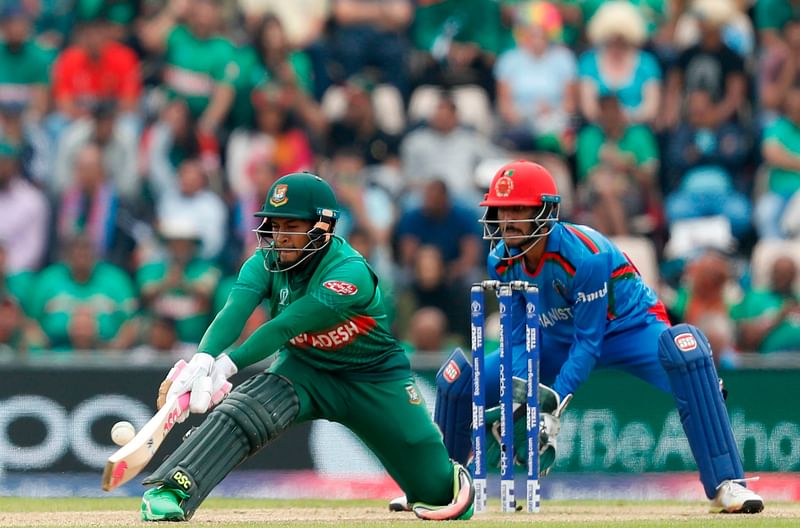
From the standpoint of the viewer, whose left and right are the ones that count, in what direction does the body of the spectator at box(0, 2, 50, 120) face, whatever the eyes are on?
facing the viewer

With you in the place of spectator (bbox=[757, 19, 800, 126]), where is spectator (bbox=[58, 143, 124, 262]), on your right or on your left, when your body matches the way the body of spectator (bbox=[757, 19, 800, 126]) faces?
on your right

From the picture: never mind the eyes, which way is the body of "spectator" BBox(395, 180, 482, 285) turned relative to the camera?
toward the camera

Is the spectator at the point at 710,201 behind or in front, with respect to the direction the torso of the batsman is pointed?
behind

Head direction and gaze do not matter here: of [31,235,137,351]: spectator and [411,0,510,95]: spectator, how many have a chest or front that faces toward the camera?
2

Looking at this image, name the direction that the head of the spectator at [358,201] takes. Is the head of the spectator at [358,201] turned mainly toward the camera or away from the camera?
toward the camera

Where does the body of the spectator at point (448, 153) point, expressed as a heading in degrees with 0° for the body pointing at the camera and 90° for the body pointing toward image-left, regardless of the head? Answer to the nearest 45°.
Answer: approximately 0°

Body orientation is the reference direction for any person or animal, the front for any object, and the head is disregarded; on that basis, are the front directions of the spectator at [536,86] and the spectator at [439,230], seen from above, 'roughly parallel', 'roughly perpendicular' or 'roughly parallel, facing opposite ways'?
roughly parallel

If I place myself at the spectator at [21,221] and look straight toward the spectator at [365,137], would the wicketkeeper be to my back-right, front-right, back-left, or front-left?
front-right

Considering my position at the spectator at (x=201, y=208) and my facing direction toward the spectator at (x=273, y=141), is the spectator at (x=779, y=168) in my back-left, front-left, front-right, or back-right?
front-right

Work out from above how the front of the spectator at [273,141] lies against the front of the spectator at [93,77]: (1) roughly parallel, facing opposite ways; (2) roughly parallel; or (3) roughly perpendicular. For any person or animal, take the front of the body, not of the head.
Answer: roughly parallel

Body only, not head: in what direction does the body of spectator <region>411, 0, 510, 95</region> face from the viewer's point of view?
toward the camera

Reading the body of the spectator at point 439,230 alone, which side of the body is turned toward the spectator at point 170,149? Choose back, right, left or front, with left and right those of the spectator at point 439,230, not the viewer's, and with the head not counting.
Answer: right

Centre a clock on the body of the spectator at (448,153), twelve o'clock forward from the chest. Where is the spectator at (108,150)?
the spectator at (108,150) is roughly at 3 o'clock from the spectator at (448,153).
